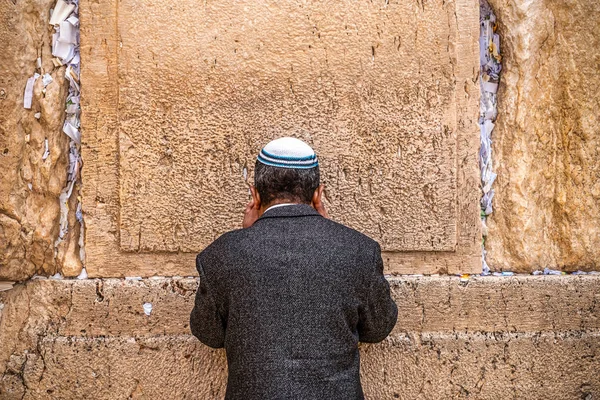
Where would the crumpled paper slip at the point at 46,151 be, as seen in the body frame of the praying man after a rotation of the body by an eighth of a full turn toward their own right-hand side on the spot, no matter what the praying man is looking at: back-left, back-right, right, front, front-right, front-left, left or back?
left

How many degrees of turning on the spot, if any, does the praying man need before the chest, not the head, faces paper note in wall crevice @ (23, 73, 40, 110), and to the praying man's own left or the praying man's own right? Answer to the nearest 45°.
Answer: approximately 45° to the praying man's own left

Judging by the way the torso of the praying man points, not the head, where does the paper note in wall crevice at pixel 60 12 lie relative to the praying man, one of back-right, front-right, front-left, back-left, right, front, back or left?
front-left

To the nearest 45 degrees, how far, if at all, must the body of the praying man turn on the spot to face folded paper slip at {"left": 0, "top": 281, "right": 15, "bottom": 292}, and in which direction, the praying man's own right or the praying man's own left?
approximately 45° to the praying man's own left

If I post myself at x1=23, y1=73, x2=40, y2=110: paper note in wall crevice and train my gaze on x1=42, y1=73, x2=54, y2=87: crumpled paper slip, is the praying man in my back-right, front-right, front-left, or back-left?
front-right

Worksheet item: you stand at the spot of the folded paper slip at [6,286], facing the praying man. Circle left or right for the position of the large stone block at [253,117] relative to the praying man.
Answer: left

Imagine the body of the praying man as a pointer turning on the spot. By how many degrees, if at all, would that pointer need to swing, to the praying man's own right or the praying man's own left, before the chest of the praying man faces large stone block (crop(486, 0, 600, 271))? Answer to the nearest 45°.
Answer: approximately 45° to the praying man's own right

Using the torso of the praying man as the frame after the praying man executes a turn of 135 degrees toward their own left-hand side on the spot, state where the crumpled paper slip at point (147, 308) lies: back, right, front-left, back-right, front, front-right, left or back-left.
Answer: right

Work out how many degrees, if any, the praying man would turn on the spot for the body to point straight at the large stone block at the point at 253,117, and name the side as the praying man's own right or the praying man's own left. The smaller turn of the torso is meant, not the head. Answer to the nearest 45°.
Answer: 0° — they already face it

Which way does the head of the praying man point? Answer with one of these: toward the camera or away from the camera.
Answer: away from the camera

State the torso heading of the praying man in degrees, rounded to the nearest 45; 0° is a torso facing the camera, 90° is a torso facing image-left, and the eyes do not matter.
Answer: approximately 180°

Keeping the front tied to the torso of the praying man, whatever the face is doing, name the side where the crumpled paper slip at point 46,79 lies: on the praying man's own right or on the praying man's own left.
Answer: on the praying man's own left
